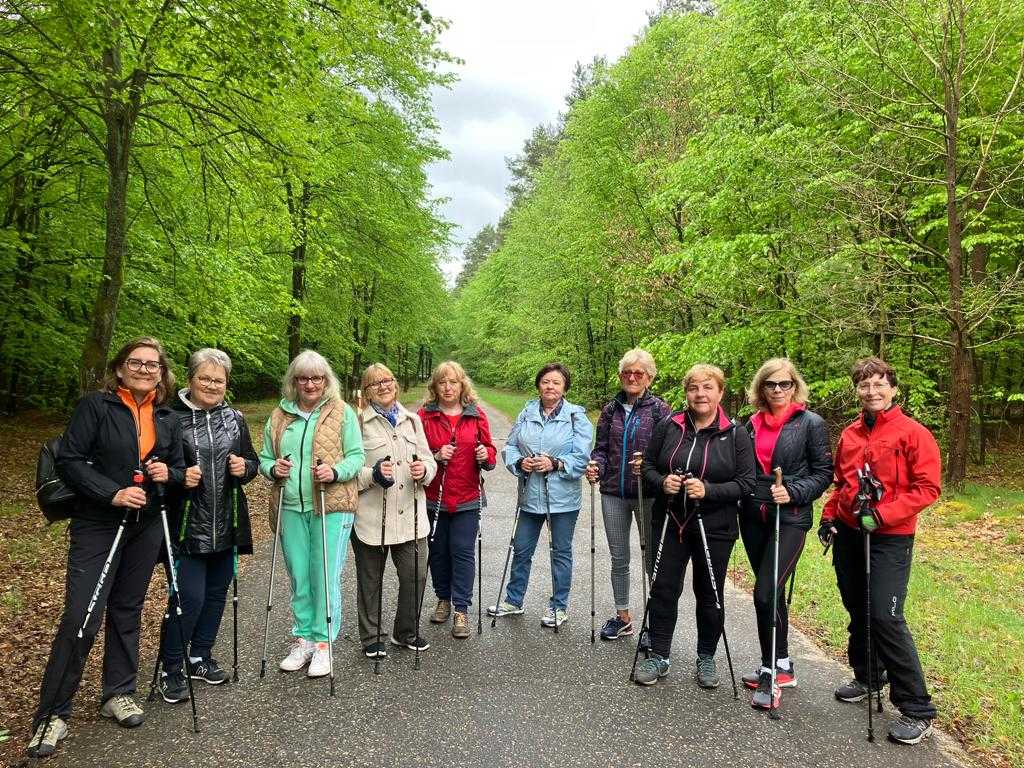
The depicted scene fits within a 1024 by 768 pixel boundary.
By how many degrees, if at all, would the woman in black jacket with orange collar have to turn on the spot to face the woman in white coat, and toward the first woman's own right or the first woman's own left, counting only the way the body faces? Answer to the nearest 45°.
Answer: approximately 45° to the first woman's own left

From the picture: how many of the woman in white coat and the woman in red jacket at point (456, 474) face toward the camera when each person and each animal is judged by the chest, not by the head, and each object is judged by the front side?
2

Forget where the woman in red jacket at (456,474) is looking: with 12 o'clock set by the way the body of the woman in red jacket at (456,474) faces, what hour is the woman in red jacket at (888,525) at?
the woman in red jacket at (888,525) is roughly at 10 o'clock from the woman in red jacket at (456,474).

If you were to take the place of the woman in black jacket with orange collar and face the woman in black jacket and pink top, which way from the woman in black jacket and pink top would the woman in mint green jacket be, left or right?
left

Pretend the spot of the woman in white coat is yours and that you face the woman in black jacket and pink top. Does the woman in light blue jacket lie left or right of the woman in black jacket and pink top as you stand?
left

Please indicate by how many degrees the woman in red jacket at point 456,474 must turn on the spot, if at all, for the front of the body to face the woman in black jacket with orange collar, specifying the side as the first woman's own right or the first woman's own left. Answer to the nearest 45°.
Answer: approximately 45° to the first woman's own right

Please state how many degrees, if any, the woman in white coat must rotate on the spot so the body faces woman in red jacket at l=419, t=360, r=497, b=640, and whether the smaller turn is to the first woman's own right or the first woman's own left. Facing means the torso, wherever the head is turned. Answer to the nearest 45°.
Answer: approximately 135° to the first woman's own left

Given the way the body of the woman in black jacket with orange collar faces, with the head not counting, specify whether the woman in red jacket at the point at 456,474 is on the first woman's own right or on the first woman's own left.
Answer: on the first woman's own left

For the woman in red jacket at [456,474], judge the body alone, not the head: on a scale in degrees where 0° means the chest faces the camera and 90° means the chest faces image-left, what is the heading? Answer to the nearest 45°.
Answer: approximately 0°
